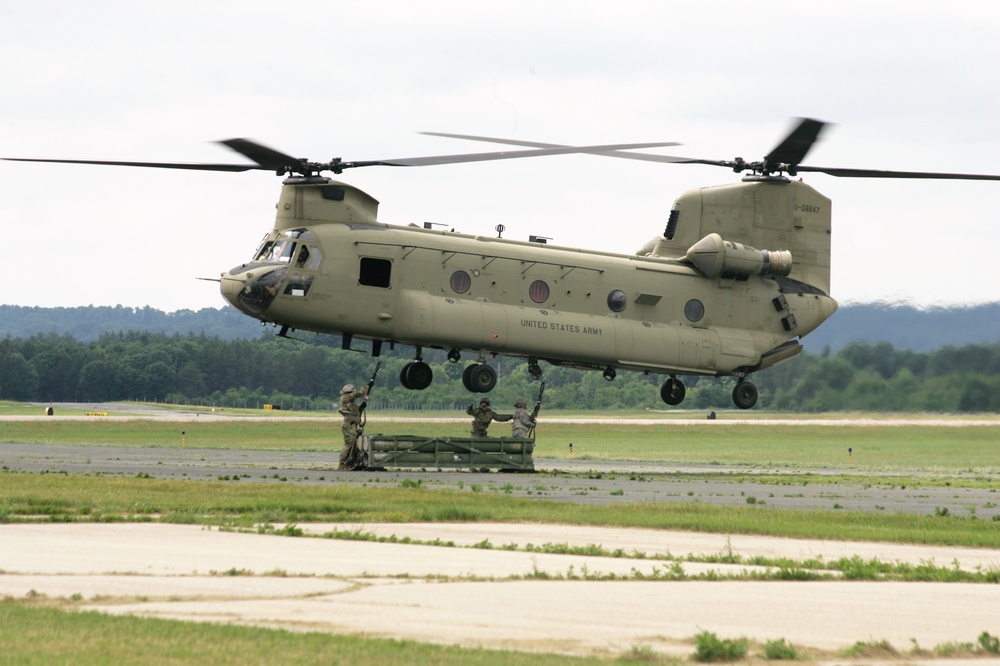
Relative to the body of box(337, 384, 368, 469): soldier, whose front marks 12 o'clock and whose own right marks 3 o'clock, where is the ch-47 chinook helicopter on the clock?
The ch-47 chinook helicopter is roughly at 12 o'clock from the soldier.

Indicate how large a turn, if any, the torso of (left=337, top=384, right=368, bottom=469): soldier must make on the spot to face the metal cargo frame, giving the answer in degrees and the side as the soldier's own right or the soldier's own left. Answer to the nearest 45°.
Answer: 0° — they already face it

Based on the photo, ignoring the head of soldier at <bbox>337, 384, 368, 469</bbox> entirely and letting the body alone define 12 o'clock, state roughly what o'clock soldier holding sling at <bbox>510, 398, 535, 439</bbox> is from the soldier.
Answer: The soldier holding sling is roughly at 11 o'clock from the soldier.

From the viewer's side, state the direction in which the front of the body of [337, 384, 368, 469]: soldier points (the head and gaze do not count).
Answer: to the viewer's right

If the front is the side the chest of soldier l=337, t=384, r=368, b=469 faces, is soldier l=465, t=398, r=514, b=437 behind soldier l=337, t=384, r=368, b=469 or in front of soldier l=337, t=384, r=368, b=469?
in front
